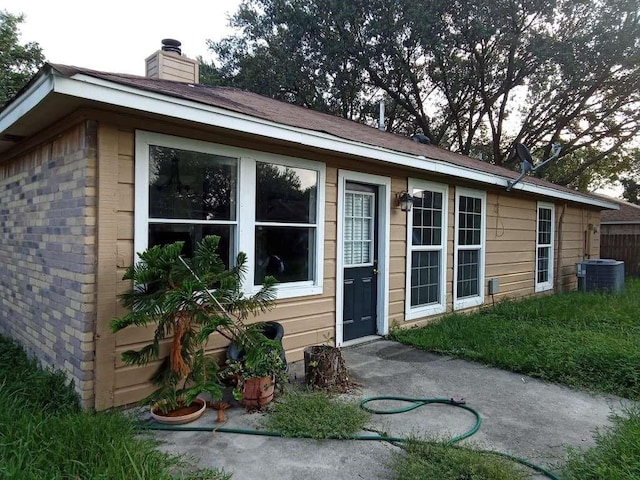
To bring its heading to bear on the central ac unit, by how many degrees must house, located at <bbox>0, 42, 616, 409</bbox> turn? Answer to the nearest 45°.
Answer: approximately 90° to its left

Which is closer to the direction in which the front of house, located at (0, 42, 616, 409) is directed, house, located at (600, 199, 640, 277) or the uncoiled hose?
the uncoiled hose

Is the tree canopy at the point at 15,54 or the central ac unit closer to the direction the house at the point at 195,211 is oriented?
the central ac unit

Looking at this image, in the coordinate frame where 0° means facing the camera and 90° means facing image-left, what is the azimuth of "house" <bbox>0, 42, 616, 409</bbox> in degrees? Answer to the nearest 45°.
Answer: approximately 315°

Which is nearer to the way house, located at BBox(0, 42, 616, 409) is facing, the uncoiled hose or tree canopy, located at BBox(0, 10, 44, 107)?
the uncoiled hose

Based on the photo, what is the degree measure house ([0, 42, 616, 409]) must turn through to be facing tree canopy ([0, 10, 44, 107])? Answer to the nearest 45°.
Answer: approximately 180°

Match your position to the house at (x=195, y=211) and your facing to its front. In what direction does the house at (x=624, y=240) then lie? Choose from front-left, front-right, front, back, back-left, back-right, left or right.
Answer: left
